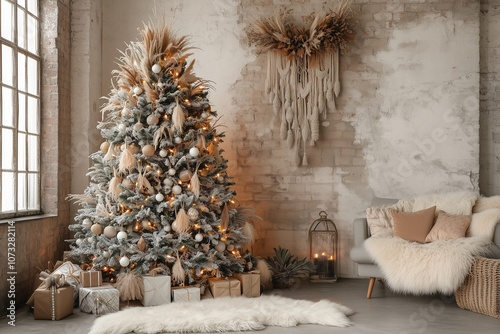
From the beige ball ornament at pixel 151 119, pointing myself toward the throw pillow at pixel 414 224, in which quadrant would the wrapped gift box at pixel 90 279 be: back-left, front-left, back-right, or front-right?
back-right

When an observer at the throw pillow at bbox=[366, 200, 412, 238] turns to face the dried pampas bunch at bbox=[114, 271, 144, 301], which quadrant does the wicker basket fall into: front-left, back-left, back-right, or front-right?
back-left

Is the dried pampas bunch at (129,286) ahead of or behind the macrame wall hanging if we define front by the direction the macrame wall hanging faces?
ahead

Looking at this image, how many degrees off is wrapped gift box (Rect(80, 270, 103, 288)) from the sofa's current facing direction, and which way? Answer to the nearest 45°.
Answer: approximately 45° to its right

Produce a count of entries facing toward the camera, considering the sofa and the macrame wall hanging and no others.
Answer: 2

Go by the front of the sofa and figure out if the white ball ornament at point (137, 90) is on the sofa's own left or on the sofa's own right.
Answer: on the sofa's own right

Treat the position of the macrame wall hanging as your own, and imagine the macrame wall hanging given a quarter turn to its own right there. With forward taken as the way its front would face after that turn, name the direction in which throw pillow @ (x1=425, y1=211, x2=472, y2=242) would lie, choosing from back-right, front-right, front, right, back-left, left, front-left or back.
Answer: back-left

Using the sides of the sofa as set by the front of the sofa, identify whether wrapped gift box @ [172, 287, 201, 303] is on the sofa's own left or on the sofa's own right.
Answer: on the sofa's own right

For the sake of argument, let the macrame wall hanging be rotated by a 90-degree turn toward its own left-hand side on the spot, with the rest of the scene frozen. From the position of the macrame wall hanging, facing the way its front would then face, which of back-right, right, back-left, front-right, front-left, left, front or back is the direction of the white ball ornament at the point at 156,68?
back-right

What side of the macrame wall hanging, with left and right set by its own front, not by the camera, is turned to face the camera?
front
